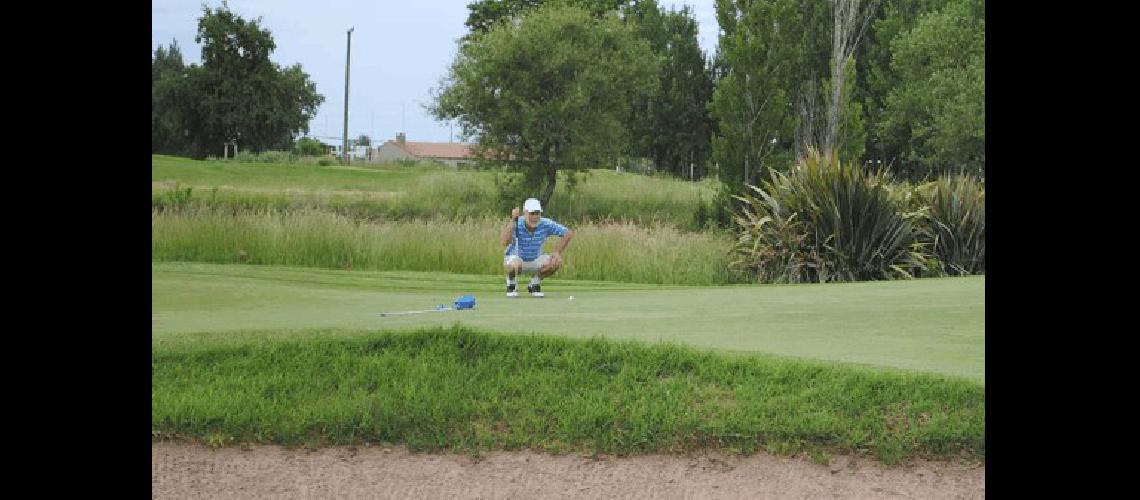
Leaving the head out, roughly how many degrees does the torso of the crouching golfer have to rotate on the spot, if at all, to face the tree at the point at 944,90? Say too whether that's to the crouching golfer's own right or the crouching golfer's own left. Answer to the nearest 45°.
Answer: approximately 135° to the crouching golfer's own left

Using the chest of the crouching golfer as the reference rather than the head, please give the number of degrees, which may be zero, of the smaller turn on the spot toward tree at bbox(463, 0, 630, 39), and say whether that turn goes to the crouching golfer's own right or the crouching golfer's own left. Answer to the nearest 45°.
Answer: approximately 180°

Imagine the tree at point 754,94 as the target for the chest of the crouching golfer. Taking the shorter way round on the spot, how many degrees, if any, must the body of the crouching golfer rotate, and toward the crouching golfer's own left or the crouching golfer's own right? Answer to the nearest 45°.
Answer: approximately 180°

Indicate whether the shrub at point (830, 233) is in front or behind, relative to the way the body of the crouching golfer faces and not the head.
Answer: behind

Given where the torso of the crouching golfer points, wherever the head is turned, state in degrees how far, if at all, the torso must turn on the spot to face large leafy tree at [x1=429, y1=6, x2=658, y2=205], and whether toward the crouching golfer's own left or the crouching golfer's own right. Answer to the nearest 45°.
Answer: approximately 180°

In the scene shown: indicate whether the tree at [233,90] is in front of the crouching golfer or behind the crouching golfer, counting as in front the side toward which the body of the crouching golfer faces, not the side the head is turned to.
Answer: behind

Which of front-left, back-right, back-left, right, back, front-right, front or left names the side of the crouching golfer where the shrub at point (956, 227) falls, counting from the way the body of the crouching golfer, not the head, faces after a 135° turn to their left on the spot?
front

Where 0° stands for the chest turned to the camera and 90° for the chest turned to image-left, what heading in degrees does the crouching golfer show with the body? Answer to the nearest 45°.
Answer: approximately 0°

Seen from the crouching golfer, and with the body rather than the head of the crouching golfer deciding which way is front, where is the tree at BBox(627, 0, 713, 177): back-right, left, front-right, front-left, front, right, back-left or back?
back
